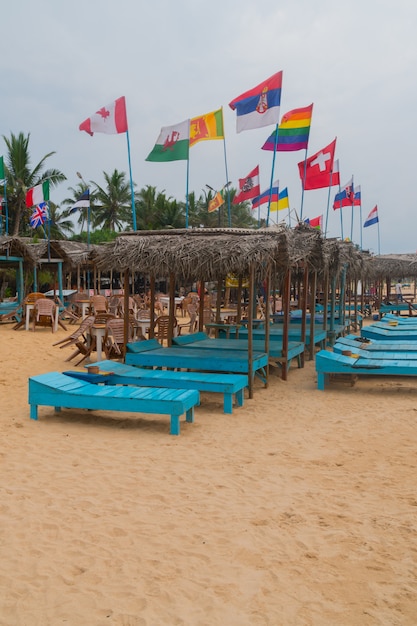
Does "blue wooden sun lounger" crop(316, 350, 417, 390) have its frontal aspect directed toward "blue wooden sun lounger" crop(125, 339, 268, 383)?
no

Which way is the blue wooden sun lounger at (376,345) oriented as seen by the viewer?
to the viewer's right

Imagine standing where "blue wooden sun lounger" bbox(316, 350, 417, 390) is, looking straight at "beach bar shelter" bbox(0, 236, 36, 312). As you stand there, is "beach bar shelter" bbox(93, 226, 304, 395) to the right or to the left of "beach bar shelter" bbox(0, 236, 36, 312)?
left

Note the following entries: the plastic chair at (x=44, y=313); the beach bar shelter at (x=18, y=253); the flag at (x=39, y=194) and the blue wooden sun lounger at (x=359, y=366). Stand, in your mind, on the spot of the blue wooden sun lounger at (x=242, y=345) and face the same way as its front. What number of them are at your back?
3

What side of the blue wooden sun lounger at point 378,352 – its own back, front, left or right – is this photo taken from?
right

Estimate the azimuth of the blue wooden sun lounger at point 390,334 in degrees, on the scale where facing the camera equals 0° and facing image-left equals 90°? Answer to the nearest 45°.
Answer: approximately 270°

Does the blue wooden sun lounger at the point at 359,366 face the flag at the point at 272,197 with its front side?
no

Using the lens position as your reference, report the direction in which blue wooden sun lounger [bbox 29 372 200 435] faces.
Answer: facing the viewer and to the right of the viewer

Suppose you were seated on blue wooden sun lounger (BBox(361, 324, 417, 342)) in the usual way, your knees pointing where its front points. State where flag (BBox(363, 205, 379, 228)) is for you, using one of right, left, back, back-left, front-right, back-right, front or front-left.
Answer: left

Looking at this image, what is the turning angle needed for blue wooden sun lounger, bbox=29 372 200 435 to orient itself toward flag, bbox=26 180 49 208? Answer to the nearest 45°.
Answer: approximately 135° to its left

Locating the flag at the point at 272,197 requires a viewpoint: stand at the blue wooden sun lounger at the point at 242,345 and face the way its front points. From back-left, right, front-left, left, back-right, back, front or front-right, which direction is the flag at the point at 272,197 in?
back-left

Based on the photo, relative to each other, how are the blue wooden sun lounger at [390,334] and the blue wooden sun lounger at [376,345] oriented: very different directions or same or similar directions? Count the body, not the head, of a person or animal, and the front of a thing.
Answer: same or similar directions

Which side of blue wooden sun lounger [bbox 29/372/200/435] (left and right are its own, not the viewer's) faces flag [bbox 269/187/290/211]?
left
